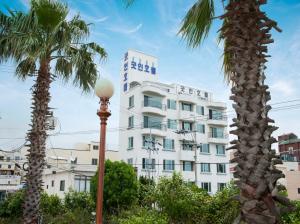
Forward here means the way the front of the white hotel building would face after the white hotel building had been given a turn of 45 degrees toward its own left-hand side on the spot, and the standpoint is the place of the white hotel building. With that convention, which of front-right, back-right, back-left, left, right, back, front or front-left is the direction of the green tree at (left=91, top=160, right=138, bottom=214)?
right

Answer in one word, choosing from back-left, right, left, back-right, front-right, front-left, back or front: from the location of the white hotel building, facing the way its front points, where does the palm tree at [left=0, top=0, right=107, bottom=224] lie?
front-right

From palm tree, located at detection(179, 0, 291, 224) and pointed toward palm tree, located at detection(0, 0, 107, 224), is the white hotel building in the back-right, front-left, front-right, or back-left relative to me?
front-right

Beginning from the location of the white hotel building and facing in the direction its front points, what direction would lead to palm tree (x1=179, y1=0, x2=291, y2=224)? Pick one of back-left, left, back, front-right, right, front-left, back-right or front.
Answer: front-right

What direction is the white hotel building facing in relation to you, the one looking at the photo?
facing the viewer and to the right of the viewer
